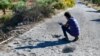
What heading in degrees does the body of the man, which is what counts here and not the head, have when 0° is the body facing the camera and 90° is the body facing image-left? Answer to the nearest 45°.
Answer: approximately 90°
